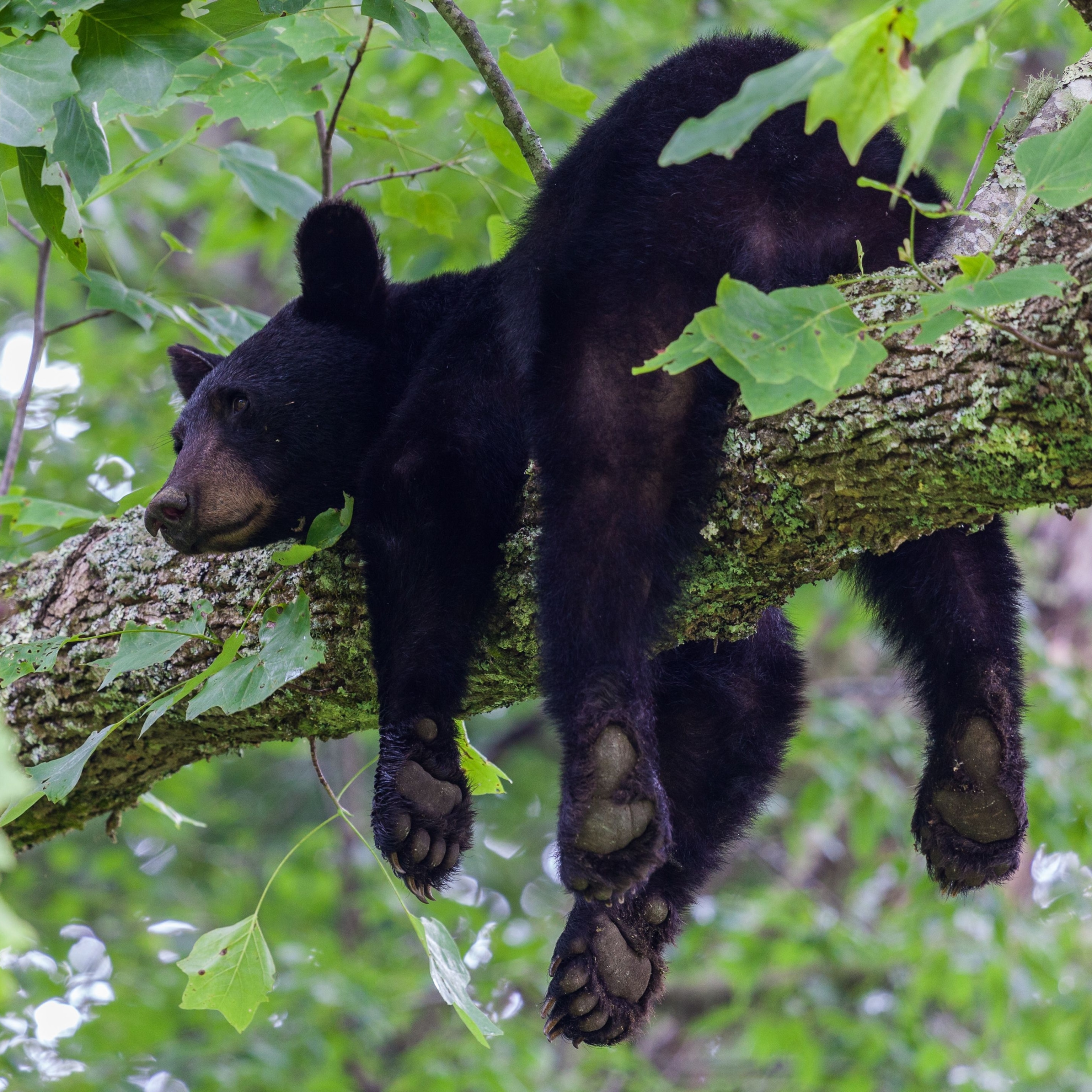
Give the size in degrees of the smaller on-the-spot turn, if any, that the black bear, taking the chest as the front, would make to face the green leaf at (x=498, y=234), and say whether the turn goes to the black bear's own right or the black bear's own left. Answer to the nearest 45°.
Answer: approximately 90° to the black bear's own right

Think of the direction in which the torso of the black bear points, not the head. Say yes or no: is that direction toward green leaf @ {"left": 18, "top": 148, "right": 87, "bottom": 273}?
yes

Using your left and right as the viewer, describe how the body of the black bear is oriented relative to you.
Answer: facing to the left of the viewer
